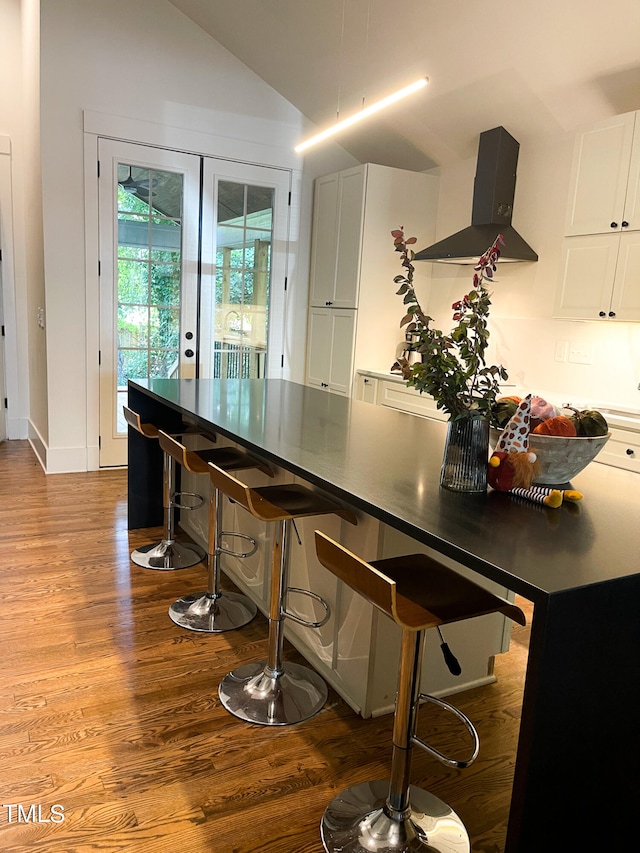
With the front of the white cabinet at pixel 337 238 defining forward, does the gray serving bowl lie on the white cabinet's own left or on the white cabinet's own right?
on the white cabinet's own left

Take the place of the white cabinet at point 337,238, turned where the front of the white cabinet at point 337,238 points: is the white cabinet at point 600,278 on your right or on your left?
on your left

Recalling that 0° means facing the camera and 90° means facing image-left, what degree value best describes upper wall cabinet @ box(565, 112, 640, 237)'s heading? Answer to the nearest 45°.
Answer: approximately 45°

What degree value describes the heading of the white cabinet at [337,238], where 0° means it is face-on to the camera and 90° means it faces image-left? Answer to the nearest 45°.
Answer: approximately 45°

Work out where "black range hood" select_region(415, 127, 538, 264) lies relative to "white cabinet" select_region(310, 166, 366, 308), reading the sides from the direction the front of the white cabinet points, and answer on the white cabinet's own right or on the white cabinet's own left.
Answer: on the white cabinet's own left

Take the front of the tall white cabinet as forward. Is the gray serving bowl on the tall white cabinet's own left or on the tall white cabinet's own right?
on the tall white cabinet's own left

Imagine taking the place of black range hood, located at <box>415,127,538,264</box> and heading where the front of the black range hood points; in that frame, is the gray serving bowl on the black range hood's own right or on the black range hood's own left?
on the black range hood's own left

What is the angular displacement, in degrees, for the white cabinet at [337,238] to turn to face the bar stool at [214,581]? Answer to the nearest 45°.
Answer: approximately 45° to its left

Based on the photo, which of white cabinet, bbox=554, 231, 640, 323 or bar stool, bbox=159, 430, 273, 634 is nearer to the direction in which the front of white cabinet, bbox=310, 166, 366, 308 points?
the bar stool
